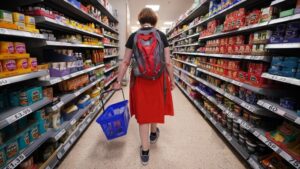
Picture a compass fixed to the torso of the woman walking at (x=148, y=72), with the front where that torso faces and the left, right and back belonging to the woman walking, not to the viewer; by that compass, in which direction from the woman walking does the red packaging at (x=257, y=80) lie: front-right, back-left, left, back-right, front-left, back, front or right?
right

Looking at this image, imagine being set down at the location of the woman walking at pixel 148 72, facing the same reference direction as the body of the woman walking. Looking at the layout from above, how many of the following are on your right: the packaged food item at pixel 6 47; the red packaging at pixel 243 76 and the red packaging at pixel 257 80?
2

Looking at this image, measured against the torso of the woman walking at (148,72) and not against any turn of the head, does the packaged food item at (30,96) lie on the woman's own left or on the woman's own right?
on the woman's own left

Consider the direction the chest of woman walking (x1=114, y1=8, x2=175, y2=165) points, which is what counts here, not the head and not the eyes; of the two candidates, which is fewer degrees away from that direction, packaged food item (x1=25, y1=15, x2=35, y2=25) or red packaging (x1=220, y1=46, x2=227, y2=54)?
the red packaging

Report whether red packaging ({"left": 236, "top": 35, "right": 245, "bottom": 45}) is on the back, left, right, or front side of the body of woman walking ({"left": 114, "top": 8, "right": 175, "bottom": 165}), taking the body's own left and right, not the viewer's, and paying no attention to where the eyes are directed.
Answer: right

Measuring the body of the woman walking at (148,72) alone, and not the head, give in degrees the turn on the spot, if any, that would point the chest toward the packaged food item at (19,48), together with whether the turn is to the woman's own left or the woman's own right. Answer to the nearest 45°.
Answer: approximately 90° to the woman's own left

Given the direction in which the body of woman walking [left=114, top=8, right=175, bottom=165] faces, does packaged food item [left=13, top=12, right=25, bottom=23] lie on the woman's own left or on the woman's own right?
on the woman's own left

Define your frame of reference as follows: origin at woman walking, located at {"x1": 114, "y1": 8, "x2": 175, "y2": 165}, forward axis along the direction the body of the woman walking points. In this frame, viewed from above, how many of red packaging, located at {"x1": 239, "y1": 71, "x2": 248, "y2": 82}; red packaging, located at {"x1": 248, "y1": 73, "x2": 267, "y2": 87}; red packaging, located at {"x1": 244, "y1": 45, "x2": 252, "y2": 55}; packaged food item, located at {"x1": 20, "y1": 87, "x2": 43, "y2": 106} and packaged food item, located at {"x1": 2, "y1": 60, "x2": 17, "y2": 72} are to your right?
3

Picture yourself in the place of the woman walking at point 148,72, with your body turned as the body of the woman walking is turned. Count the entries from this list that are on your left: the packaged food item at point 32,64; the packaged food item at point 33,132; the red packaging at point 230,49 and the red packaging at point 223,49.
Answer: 2

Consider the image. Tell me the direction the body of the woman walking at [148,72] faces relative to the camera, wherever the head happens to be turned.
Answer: away from the camera

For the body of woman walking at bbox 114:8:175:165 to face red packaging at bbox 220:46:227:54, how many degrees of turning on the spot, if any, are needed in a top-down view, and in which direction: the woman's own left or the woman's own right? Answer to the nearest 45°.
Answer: approximately 45° to the woman's own right

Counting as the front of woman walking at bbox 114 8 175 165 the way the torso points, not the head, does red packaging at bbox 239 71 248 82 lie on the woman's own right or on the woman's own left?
on the woman's own right
